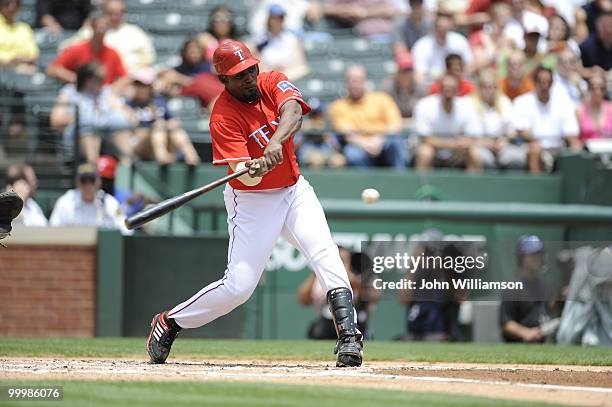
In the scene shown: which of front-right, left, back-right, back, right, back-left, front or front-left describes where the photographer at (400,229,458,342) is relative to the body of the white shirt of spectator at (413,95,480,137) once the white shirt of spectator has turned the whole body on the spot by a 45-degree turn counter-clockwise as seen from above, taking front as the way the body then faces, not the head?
front-right

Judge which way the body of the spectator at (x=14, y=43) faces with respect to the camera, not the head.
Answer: toward the camera

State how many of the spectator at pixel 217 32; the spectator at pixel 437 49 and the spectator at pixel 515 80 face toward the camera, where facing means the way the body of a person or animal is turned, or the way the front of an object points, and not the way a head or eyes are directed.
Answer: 3

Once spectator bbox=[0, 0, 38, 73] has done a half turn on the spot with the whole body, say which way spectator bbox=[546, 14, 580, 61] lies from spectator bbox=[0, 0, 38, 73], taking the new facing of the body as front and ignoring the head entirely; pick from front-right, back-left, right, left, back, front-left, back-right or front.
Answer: right

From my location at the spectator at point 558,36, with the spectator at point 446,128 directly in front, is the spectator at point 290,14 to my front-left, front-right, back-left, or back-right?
front-right

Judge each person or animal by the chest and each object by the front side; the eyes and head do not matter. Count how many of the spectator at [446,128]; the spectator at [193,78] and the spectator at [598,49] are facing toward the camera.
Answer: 3

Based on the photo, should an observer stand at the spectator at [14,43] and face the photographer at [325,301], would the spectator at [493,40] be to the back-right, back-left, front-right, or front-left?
front-left

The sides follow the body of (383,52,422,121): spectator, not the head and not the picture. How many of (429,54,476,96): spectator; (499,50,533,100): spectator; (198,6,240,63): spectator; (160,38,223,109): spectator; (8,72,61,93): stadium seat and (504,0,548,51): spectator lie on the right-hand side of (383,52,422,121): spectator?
3

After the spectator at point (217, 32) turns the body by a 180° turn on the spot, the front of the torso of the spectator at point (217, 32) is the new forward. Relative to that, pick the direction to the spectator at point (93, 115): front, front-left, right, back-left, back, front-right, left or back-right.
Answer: back-left

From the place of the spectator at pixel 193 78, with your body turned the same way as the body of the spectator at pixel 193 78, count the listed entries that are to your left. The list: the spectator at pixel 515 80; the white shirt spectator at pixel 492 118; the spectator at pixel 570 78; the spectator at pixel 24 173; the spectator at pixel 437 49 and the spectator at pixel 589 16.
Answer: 5

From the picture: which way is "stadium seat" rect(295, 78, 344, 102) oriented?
toward the camera

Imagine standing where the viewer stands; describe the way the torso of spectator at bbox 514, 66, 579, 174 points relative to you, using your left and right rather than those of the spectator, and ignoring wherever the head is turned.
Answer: facing the viewer

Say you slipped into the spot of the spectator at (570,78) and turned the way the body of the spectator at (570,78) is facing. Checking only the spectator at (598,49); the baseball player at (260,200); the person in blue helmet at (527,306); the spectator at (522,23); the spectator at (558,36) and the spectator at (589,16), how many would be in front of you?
2
